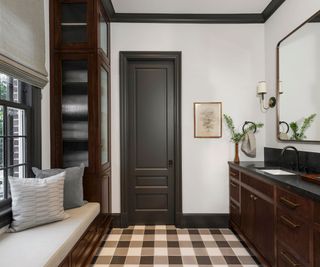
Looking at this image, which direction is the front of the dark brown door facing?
toward the camera

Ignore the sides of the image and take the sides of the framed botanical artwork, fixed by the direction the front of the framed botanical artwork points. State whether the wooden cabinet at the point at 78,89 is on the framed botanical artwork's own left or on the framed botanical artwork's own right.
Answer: on the framed botanical artwork's own right

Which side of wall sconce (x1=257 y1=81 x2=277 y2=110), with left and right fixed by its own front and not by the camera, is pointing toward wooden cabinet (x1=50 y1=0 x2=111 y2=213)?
front

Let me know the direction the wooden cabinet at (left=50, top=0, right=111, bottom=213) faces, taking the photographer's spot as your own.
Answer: facing to the right of the viewer

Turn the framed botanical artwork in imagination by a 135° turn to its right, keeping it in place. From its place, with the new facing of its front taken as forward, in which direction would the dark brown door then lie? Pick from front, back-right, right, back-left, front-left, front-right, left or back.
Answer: front-left

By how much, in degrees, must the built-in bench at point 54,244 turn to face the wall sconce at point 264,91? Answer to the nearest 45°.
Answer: approximately 45° to its left

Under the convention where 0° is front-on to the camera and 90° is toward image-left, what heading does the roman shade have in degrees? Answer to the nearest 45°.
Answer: approximately 315°

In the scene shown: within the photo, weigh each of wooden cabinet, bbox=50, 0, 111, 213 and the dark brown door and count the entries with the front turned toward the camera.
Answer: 1

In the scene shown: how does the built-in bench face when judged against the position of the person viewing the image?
facing the viewer and to the right of the viewer
